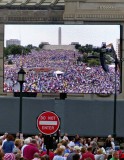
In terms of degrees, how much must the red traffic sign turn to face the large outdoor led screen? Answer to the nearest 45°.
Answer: approximately 180°

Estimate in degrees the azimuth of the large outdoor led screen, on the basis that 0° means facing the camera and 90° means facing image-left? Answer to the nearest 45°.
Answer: approximately 0°

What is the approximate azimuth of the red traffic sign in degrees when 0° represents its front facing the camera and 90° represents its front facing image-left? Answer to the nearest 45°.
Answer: approximately 0°

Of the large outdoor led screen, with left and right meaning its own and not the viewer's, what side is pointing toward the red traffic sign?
front

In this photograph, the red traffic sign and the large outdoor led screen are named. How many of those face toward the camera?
2
